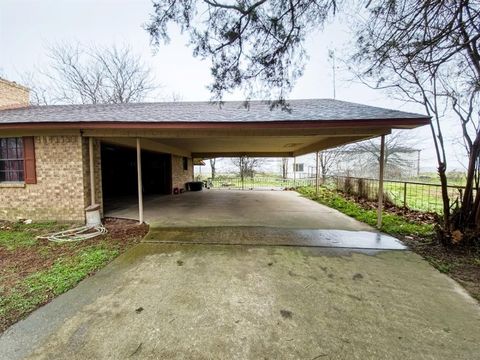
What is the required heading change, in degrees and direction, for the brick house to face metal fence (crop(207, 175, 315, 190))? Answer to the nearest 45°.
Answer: approximately 135° to its left

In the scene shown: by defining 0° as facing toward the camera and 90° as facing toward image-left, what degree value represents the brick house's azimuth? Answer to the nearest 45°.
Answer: approximately 0°

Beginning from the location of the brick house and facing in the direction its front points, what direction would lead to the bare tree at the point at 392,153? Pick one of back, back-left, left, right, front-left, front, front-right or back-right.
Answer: back-left

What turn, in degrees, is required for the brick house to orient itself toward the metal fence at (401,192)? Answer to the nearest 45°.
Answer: approximately 90° to its left

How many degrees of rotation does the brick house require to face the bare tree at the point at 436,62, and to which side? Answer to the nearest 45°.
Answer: approximately 90° to its left

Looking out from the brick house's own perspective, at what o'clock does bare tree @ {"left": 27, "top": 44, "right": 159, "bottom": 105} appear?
The bare tree is roughly at 5 o'clock from the brick house.
